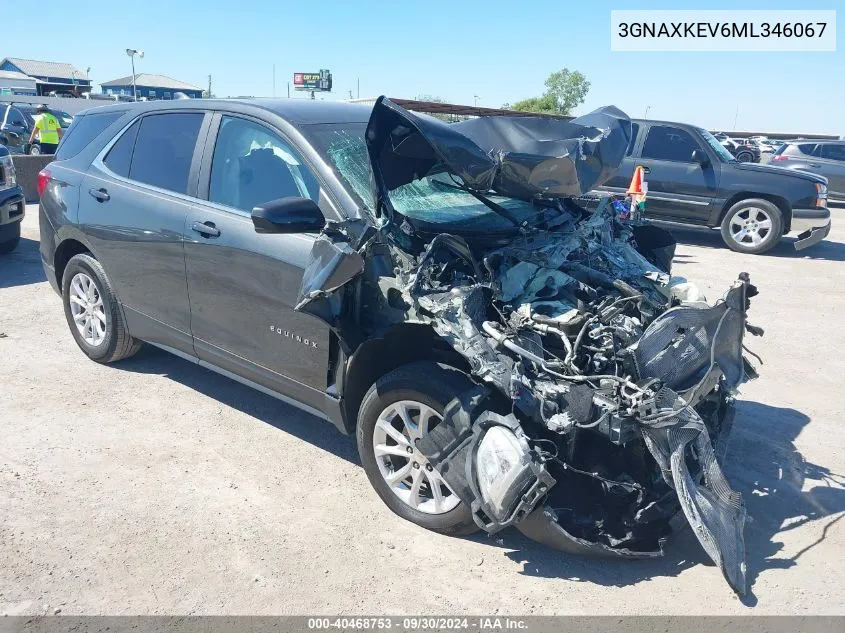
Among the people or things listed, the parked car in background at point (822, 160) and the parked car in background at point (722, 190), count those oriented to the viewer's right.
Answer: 2

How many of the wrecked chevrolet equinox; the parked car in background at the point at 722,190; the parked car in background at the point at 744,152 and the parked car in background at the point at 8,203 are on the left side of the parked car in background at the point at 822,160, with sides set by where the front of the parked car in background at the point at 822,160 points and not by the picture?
1

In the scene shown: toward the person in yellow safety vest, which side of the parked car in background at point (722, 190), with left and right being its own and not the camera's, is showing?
back

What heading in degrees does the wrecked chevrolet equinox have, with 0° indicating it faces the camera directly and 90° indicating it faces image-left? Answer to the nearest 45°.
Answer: approximately 315°

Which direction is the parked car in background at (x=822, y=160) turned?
to the viewer's right

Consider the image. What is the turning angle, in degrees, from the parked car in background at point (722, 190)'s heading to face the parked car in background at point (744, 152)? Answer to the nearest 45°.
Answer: approximately 90° to its left

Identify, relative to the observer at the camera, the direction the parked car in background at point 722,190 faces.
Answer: facing to the right of the viewer
